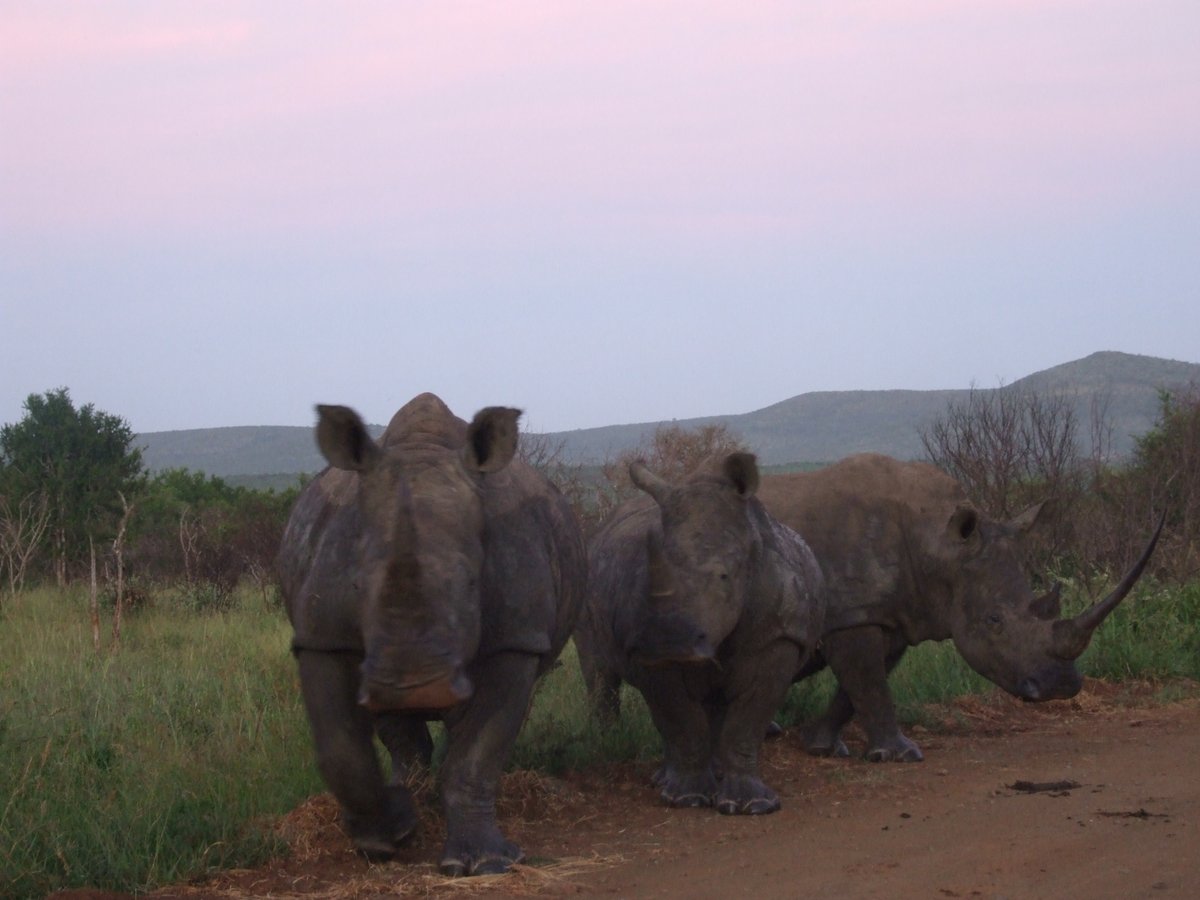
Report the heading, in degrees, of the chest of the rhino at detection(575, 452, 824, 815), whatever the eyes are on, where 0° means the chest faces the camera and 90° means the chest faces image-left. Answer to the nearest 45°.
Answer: approximately 0°

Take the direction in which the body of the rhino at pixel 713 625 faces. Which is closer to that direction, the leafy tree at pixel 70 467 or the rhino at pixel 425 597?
the rhino

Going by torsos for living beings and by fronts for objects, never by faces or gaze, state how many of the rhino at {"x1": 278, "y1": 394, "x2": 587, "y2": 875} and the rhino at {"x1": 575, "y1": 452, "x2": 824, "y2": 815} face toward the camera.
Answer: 2

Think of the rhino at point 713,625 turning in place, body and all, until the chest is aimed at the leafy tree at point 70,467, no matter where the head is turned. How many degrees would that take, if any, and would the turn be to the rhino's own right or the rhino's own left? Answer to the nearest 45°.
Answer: approximately 135° to the rhino's own right

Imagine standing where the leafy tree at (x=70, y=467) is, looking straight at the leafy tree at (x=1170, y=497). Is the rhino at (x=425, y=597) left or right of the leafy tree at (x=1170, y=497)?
right

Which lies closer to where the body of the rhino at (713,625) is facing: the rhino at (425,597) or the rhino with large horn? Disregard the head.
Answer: the rhino

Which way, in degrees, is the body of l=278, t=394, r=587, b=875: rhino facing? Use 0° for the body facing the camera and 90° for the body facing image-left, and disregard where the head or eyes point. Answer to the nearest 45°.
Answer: approximately 0°

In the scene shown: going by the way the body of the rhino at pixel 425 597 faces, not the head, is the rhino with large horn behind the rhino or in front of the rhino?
behind

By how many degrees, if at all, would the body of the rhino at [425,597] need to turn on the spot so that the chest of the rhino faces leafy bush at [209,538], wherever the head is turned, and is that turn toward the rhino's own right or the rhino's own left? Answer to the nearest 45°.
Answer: approximately 180°

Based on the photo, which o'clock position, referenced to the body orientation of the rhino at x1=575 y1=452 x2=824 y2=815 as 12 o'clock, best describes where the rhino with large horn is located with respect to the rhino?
The rhino with large horn is roughly at 7 o'clock from the rhino.

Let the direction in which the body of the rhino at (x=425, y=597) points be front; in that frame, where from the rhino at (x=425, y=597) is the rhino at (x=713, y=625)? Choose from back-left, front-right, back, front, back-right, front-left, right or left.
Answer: back-left

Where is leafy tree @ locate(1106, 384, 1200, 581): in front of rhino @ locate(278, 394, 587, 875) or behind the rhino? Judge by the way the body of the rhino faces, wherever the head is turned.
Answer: behind

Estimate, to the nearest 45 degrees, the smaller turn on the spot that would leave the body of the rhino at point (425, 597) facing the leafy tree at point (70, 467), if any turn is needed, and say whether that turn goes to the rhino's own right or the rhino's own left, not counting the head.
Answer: approximately 180°
